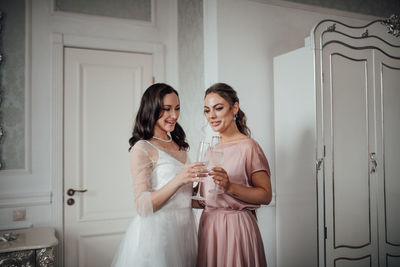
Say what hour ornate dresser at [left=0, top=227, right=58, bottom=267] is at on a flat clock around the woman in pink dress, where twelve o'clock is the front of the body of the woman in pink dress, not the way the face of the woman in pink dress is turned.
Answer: The ornate dresser is roughly at 2 o'clock from the woman in pink dress.

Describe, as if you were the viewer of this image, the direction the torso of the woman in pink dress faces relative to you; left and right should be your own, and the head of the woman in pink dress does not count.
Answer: facing the viewer and to the left of the viewer

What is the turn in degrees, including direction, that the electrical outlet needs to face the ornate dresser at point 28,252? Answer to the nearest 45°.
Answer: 0° — it already faces it

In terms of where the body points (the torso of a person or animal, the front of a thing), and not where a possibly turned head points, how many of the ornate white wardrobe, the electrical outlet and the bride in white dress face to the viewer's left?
0

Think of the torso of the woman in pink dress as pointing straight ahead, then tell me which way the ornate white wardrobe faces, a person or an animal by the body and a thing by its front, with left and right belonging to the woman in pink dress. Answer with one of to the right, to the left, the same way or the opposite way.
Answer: to the left

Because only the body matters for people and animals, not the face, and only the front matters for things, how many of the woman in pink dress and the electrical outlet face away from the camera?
0

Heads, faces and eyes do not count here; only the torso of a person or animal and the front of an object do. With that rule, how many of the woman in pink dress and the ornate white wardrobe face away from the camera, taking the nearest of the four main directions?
0

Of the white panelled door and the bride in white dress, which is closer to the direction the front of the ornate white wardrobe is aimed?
the bride in white dress

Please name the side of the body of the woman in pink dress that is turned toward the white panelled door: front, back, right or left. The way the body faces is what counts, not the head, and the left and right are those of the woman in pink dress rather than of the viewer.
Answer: right

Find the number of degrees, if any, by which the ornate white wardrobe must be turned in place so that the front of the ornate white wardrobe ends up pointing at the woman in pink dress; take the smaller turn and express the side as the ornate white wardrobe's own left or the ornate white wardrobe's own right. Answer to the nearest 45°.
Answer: approximately 90° to the ornate white wardrobe's own right

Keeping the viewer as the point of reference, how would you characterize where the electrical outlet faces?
facing the viewer

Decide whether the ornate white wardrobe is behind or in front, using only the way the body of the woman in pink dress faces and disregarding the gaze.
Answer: behind

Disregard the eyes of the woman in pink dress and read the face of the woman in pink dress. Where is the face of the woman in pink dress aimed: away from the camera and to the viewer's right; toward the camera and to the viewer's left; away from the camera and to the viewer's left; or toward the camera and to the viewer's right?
toward the camera and to the viewer's left

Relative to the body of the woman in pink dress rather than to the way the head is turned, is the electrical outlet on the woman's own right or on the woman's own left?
on the woman's own right

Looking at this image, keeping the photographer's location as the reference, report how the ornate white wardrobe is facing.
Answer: facing the viewer and to the right of the viewer

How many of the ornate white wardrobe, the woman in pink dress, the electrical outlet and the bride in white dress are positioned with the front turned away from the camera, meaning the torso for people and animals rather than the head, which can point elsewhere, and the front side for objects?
0
